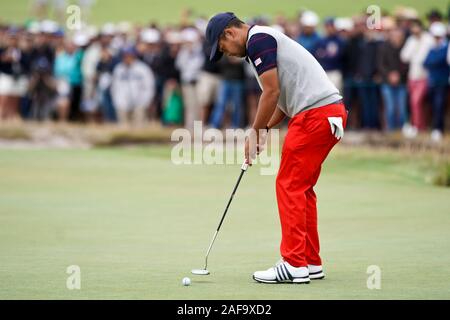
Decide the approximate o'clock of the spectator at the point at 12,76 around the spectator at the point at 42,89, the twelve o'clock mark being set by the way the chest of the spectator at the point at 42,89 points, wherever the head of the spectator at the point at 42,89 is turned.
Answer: the spectator at the point at 12,76 is roughly at 4 o'clock from the spectator at the point at 42,89.

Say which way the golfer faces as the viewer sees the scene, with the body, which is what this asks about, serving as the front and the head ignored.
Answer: to the viewer's left

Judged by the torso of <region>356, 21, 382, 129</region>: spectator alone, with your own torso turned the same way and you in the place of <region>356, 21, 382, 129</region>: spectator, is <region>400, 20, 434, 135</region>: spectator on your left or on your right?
on your left

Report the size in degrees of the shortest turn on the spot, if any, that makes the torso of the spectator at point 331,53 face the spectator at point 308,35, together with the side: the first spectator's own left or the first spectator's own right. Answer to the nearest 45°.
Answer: approximately 135° to the first spectator's own right

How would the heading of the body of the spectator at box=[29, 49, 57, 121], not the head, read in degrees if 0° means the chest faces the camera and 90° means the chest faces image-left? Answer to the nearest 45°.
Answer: approximately 0°

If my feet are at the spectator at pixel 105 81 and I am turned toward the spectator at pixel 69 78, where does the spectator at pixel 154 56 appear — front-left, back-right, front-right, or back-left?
back-right

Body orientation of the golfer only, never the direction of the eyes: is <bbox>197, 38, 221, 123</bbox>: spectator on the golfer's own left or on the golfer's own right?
on the golfer's own right

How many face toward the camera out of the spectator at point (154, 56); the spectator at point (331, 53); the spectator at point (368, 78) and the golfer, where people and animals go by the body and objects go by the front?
3

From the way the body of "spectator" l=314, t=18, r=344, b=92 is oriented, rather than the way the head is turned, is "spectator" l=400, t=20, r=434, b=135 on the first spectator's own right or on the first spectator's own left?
on the first spectator's own left
